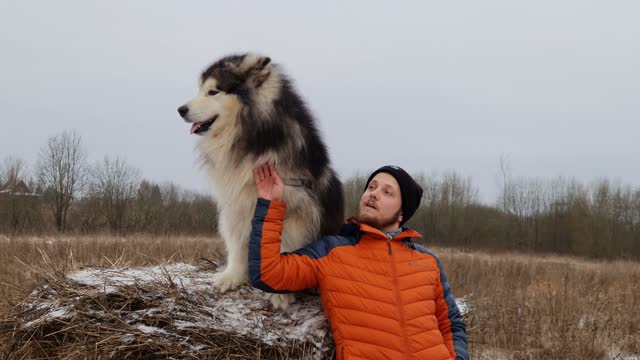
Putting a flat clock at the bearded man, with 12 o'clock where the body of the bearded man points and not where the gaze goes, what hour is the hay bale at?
The hay bale is roughly at 3 o'clock from the bearded man.

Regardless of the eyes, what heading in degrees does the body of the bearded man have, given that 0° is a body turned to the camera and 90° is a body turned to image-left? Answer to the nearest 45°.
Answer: approximately 0°

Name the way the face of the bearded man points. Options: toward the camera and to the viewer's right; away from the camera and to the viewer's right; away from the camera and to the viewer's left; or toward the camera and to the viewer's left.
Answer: toward the camera and to the viewer's left

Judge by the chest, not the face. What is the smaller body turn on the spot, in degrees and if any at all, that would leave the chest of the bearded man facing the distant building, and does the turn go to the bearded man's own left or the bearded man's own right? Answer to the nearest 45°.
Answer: approximately 135° to the bearded man's own right

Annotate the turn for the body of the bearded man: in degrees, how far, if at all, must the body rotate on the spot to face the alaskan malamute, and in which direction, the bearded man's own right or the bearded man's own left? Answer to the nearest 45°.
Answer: approximately 90° to the bearded man's own right
